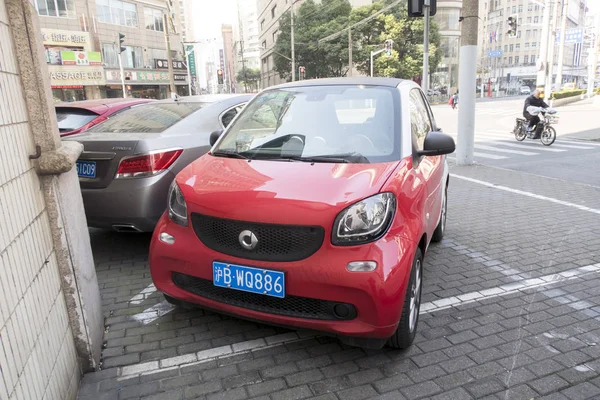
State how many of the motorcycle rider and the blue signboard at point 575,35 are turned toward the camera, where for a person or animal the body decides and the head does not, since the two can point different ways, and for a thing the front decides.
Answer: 1

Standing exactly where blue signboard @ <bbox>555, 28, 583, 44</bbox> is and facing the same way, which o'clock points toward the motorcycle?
The motorcycle is roughly at 12 o'clock from the blue signboard.

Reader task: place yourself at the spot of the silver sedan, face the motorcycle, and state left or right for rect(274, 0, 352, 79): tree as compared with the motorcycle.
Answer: left

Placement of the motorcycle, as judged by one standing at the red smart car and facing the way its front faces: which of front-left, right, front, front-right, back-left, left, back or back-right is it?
back

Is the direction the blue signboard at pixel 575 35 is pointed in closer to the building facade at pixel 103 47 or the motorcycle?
the motorcycle

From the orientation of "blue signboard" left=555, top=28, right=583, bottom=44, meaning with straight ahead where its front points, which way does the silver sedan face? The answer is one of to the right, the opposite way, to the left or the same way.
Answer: the opposite way

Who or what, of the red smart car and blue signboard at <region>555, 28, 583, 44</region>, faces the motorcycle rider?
the blue signboard
